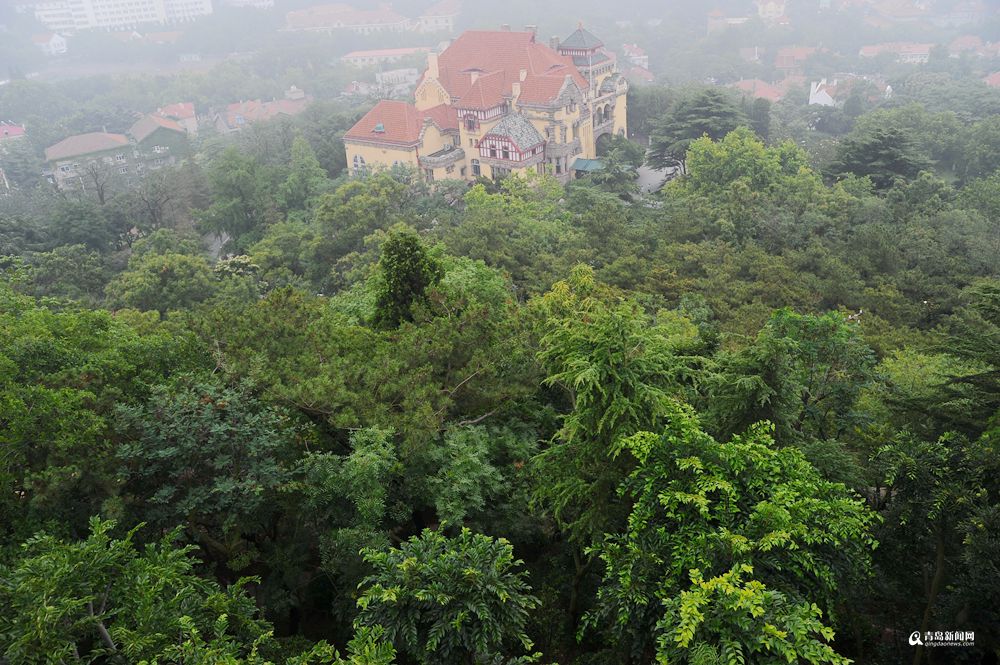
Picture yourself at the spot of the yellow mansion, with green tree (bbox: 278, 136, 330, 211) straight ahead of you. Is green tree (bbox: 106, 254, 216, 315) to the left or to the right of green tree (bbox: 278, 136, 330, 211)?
left
